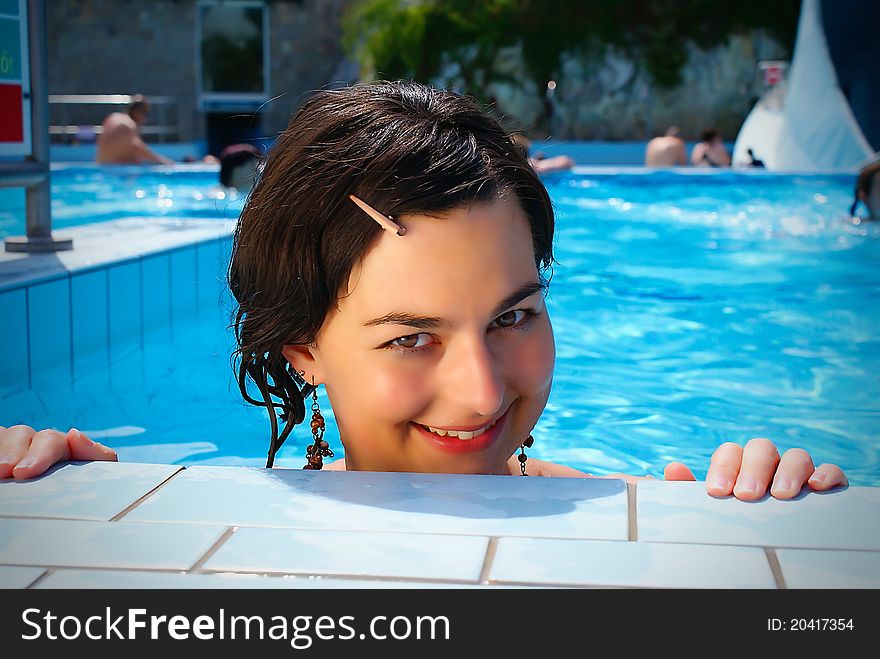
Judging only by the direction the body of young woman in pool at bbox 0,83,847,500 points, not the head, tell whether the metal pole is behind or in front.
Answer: behind

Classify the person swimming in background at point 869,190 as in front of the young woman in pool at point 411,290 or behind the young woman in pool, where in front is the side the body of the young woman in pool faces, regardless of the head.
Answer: behind

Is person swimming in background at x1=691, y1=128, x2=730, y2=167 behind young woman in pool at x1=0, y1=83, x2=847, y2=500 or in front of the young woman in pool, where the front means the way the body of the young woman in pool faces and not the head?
behind

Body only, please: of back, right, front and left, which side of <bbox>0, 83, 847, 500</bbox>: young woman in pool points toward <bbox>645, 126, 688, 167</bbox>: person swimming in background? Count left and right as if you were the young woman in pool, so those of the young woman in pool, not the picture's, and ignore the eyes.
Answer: back

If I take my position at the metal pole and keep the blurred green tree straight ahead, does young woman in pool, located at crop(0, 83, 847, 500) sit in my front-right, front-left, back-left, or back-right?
back-right

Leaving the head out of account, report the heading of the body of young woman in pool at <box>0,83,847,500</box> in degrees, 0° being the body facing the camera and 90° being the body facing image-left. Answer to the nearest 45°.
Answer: approximately 0°

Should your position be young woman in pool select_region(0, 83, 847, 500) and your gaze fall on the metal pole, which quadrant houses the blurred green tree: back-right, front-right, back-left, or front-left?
front-right

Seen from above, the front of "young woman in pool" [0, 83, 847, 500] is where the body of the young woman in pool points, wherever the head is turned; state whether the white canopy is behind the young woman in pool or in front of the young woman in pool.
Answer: behind

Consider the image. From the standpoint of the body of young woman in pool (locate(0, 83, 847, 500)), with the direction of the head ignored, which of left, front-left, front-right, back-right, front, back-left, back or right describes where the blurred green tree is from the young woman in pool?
back

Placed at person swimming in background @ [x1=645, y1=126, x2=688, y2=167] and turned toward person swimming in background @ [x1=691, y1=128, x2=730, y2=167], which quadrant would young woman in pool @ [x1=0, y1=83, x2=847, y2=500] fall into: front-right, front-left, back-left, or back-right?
back-right
